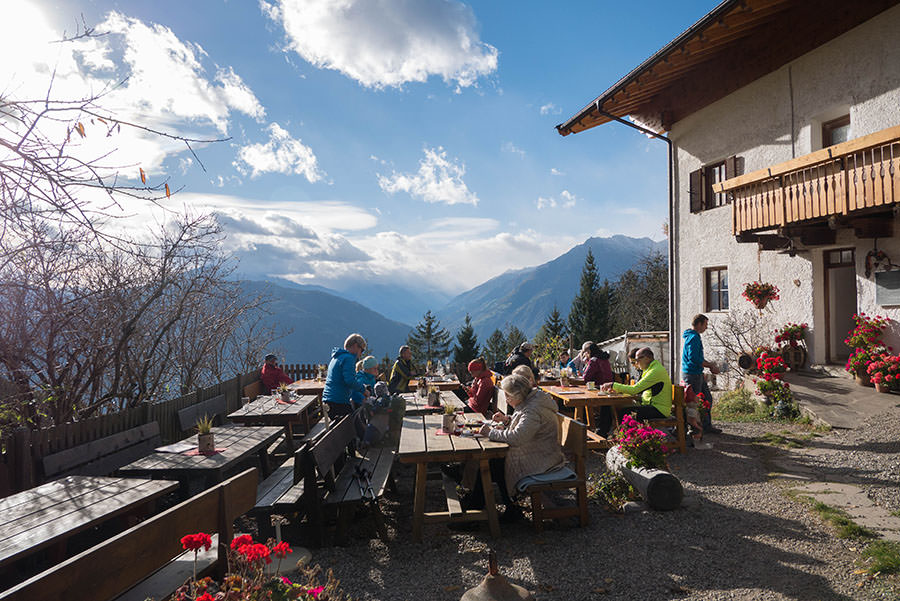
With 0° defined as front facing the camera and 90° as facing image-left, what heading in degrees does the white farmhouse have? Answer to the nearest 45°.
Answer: approximately 45°

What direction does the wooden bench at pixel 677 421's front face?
to the viewer's left

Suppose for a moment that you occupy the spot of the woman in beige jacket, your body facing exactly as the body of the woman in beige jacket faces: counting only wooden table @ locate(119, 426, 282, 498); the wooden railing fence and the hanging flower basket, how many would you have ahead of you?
2

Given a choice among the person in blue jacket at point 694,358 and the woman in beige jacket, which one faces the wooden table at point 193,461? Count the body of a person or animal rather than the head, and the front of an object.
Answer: the woman in beige jacket

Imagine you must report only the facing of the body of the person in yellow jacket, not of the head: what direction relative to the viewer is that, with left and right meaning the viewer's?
facing to the left of the viewer

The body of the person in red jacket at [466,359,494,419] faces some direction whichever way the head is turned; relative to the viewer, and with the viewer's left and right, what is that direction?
facing to the left of the viewer

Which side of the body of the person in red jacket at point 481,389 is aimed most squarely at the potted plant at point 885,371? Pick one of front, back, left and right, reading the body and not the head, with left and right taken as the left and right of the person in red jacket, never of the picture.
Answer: back
